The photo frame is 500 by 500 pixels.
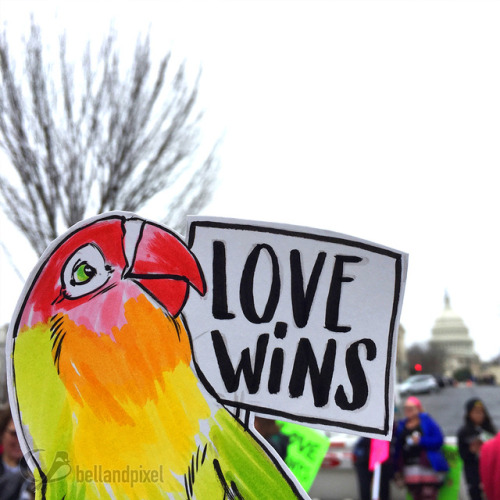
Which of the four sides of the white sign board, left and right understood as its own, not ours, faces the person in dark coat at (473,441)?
back

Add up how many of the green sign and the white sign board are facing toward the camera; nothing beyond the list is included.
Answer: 2

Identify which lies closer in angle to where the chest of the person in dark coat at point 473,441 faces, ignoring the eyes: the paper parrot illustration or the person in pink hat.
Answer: the paper parrot illustration

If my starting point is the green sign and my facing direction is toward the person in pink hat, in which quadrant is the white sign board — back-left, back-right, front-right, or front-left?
back-right

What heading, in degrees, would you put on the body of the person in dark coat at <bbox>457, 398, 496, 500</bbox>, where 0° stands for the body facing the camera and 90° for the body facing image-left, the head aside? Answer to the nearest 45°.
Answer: approximately 315°

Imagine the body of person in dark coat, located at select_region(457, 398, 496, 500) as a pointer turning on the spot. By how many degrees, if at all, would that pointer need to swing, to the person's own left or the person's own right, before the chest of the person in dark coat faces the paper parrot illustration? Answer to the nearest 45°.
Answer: approximately 45° to the person's own right

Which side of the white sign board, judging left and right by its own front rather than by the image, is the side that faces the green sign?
back

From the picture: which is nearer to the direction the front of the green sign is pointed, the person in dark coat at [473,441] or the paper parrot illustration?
the paper parrot illustration

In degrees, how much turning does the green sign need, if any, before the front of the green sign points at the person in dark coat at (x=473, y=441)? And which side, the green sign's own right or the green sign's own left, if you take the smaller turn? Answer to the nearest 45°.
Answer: approximately 135° to the green sign's own left

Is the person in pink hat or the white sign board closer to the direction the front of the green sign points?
the white sign board

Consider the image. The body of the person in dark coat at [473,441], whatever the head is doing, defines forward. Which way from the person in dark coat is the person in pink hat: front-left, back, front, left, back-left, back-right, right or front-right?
right

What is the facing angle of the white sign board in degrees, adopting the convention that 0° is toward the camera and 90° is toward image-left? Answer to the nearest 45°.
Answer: approximately 0°

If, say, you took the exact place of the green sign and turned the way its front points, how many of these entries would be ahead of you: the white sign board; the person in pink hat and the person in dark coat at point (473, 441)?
1
